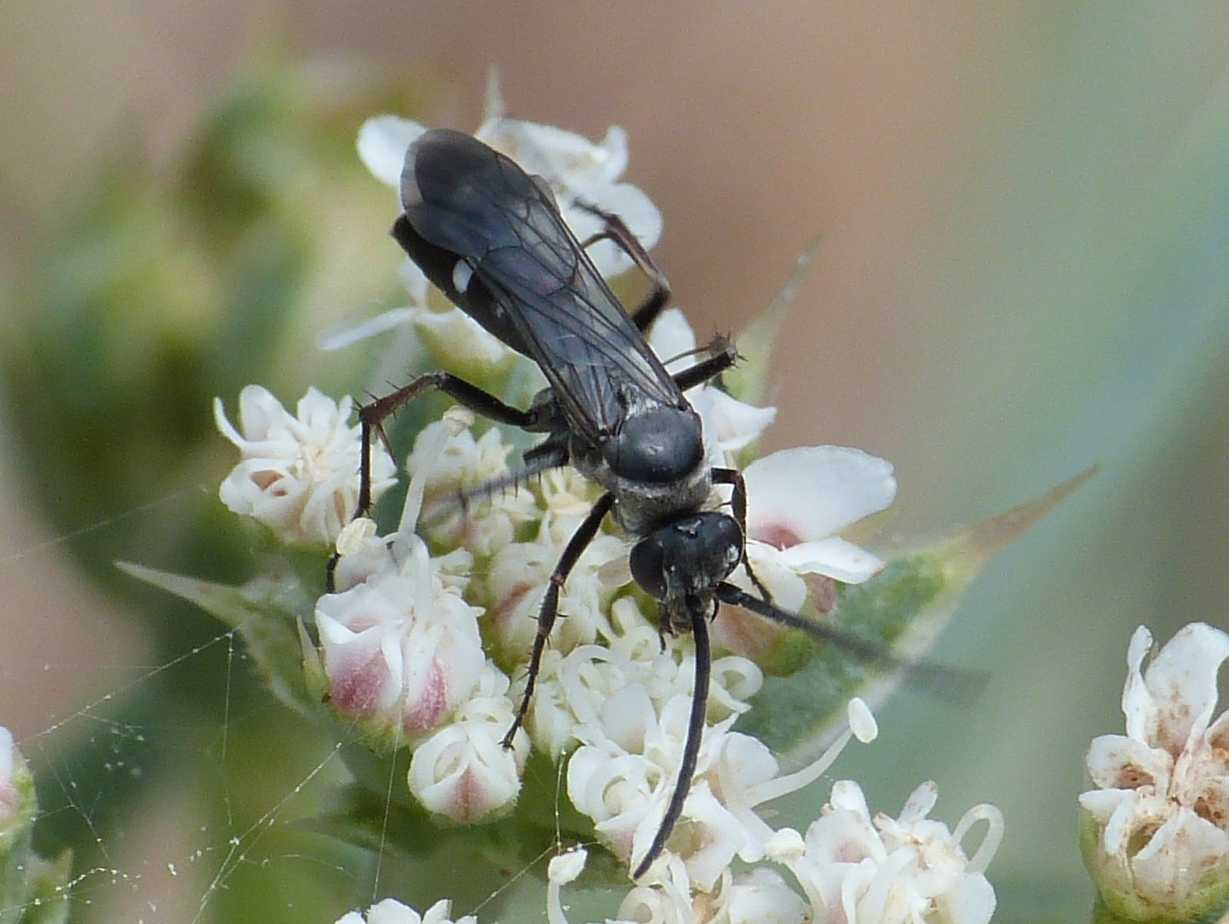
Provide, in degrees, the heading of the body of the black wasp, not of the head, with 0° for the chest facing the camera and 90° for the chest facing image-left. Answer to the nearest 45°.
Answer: approximately 315°

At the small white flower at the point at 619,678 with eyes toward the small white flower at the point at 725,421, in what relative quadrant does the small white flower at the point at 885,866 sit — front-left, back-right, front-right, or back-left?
back-right
